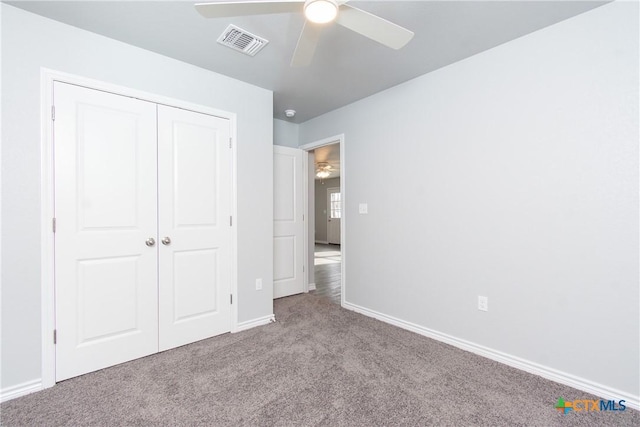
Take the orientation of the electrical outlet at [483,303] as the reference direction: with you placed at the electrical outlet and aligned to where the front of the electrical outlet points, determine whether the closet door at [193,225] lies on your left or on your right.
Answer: on your right

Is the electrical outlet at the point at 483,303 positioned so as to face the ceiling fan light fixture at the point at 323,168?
no

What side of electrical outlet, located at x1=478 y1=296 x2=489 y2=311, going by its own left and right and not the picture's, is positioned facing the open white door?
right

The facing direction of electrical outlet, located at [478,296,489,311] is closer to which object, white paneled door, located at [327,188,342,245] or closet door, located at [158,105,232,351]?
the closet door

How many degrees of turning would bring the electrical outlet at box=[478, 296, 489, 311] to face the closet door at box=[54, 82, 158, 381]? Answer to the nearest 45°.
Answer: approximately 45° to its right

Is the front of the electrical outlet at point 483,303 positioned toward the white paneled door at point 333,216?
no
